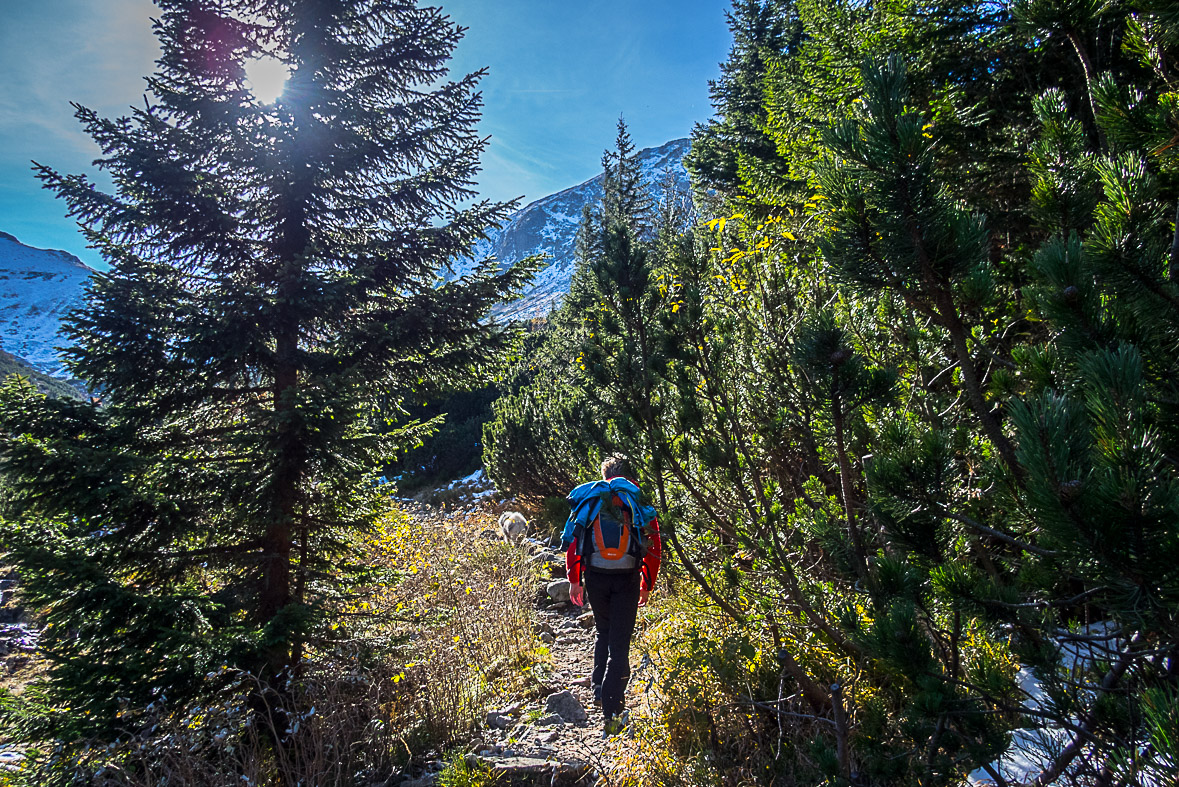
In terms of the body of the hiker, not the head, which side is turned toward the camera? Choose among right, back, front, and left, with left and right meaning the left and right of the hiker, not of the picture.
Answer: back

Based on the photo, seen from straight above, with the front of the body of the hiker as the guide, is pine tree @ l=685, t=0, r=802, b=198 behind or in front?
in front

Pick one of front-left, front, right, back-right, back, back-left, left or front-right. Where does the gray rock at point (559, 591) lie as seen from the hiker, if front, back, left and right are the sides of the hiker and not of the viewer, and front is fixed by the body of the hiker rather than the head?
front

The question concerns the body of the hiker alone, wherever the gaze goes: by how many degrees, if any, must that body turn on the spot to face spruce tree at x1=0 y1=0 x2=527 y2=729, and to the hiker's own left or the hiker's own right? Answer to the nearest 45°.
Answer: approximately 90° to the hiker's own left

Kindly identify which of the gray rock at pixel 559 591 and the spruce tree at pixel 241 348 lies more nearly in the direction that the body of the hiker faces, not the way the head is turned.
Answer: the gray rock
